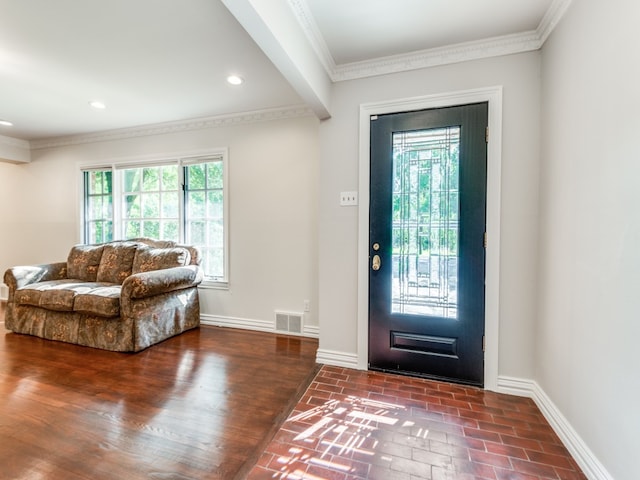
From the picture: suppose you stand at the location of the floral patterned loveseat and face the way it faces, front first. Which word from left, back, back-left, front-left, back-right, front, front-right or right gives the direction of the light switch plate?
left

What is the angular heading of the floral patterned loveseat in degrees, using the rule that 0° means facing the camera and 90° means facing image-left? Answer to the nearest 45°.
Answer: approximately 45°

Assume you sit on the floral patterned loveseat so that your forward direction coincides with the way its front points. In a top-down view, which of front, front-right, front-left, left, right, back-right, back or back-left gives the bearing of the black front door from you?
left
